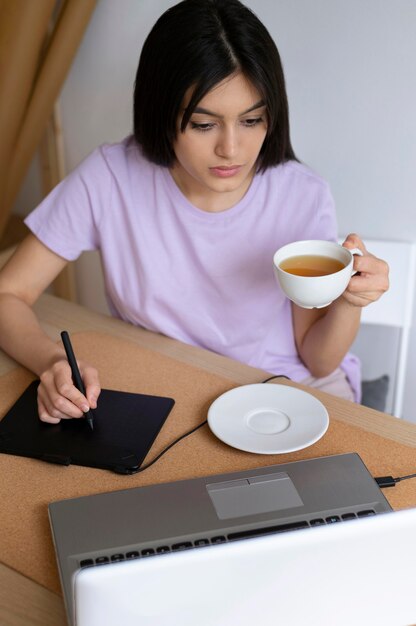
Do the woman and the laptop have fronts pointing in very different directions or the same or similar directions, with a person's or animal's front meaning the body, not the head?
very different directions

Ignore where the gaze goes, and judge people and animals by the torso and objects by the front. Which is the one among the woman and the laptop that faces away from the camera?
the laptop

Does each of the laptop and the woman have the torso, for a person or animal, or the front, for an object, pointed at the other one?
yes

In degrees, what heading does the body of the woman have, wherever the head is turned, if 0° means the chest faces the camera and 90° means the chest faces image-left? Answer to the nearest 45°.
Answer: approximately 0°

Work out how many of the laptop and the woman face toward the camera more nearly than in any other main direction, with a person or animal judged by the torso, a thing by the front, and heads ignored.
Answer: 1

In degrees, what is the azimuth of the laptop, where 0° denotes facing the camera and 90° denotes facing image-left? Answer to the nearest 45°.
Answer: approximately 180°
